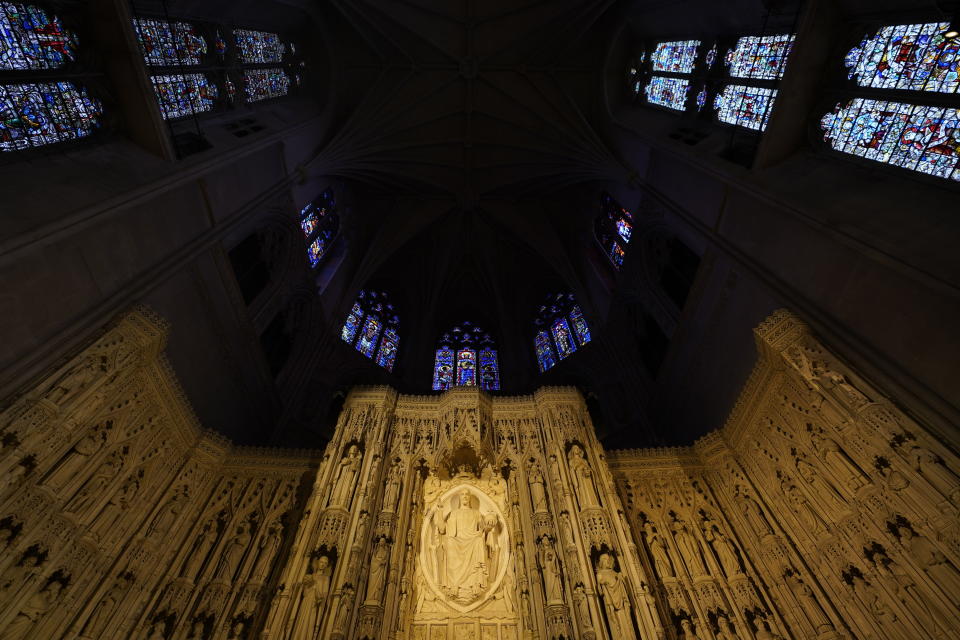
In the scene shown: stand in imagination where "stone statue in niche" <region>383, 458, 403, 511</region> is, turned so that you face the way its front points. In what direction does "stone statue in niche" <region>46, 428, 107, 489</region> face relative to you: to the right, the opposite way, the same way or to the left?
to the left

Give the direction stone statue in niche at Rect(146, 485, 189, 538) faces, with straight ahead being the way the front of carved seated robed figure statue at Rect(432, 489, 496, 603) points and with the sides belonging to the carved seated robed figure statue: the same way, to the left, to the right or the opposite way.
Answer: to the left

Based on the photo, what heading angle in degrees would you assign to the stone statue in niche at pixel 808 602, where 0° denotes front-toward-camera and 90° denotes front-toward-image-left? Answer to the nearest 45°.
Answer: approximately 0°
